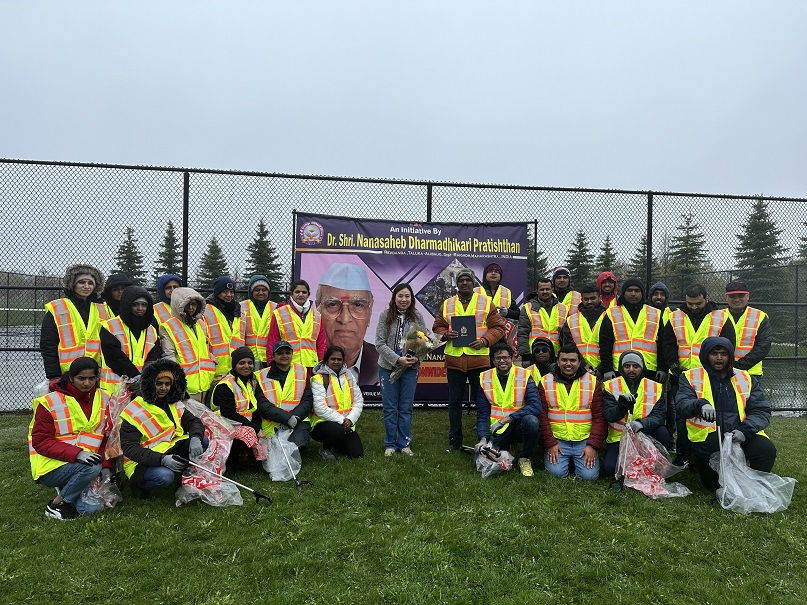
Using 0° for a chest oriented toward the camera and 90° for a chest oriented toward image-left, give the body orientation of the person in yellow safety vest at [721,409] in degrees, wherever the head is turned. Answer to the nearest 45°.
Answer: approximately 0°

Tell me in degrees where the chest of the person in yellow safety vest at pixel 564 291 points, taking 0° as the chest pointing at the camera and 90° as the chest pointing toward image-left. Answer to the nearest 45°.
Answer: approximately 0°

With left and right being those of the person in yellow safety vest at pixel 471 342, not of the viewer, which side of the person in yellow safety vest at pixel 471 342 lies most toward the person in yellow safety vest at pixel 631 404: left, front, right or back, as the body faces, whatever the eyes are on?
left

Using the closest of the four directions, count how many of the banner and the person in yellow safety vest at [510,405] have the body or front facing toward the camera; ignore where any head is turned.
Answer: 2

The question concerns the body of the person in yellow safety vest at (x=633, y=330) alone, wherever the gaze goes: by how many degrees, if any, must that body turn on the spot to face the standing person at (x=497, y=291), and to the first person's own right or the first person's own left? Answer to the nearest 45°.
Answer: approximately 90° to the first person's own right
